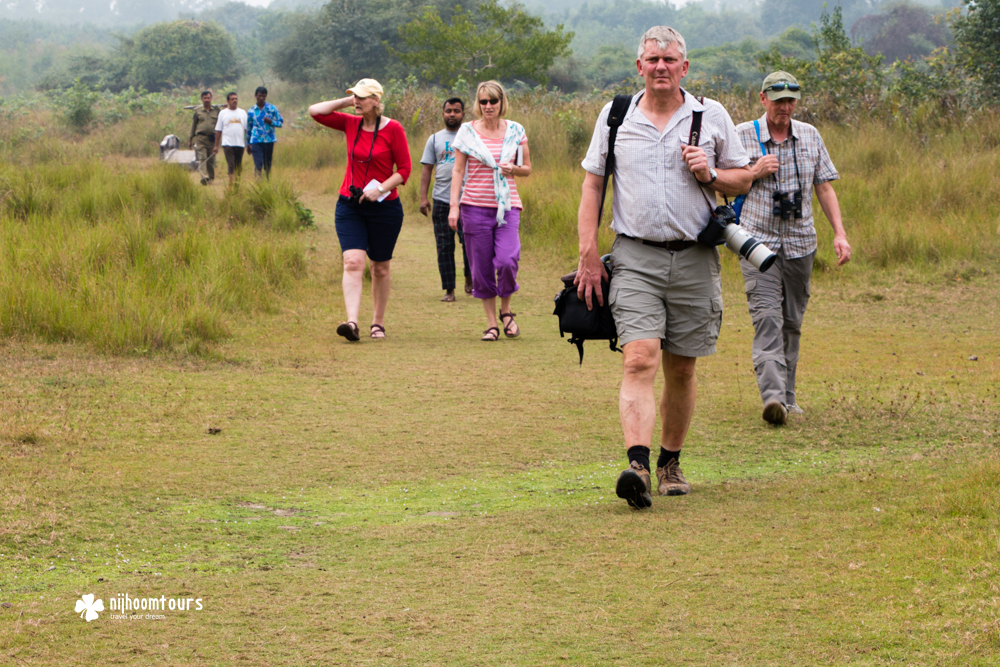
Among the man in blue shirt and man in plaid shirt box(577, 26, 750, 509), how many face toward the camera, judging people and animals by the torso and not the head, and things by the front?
2

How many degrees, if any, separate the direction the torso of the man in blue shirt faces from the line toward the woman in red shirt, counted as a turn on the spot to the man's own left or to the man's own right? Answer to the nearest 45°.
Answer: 0° — they already face them

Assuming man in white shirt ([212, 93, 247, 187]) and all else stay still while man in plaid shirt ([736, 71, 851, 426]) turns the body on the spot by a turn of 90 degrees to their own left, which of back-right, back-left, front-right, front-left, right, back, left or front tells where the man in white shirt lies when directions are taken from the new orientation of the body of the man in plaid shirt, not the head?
back-left

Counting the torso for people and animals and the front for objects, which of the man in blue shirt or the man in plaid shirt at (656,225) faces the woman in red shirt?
the man in blue shirt

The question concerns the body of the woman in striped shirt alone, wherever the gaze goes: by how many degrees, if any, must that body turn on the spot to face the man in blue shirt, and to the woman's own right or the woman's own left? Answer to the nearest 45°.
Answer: approximately 180°

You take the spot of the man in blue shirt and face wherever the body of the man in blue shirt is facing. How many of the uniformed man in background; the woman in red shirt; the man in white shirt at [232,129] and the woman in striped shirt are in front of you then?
2

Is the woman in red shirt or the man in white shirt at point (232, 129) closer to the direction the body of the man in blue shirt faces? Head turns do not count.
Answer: the woman in red shirt

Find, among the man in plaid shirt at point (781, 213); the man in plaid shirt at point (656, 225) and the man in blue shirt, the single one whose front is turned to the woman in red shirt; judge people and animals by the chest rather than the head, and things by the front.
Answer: the man in blue shirt

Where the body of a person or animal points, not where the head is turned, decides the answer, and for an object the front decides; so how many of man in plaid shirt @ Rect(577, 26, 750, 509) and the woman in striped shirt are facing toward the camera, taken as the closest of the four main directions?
2
